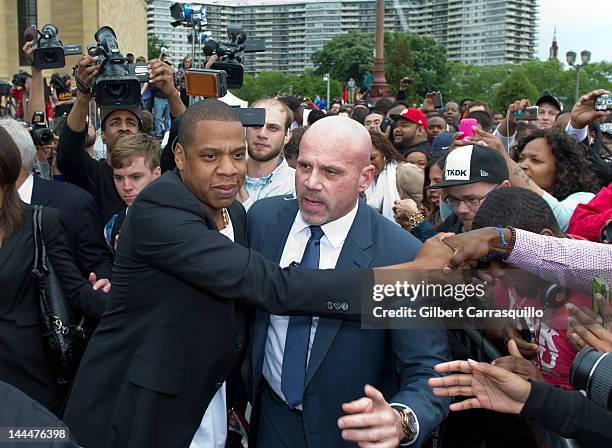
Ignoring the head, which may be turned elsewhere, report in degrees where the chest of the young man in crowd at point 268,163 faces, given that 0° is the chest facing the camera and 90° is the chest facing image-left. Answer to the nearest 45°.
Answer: approximately 45°

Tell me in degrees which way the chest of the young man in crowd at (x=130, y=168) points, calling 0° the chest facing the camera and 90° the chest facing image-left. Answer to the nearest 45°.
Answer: approximately 45°

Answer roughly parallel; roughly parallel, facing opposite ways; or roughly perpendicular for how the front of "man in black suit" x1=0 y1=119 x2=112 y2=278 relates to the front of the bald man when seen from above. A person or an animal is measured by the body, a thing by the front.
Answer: roughly perpendicular

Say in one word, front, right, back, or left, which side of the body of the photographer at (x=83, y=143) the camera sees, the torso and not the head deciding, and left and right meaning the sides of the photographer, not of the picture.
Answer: front

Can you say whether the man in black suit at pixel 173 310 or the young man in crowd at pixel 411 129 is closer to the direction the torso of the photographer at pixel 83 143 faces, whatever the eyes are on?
the man in black suit

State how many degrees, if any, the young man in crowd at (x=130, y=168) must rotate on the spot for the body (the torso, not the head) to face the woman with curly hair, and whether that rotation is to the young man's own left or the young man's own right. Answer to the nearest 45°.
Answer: approximately 135° to the young man's own left

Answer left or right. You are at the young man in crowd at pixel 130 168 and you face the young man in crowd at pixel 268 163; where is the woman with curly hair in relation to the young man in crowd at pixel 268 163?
right

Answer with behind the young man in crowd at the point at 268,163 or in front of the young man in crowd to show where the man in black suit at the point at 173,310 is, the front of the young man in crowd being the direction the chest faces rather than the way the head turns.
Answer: in front

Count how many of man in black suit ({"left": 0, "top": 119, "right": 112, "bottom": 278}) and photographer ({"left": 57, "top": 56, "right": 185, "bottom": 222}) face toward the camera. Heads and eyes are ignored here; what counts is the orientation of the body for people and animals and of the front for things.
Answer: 1

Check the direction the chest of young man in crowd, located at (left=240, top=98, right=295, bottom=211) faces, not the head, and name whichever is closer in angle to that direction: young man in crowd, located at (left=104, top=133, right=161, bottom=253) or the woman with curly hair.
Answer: the young man in crowd

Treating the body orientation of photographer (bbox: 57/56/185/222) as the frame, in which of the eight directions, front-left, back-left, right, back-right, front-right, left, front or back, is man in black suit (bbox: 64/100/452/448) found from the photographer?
front

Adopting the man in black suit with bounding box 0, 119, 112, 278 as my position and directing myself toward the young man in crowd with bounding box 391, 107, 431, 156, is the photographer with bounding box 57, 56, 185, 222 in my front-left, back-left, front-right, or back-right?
front-left

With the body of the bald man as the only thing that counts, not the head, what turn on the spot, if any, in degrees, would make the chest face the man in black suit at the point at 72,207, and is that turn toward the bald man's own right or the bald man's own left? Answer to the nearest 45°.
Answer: approximately 90° to the bald man's own right
